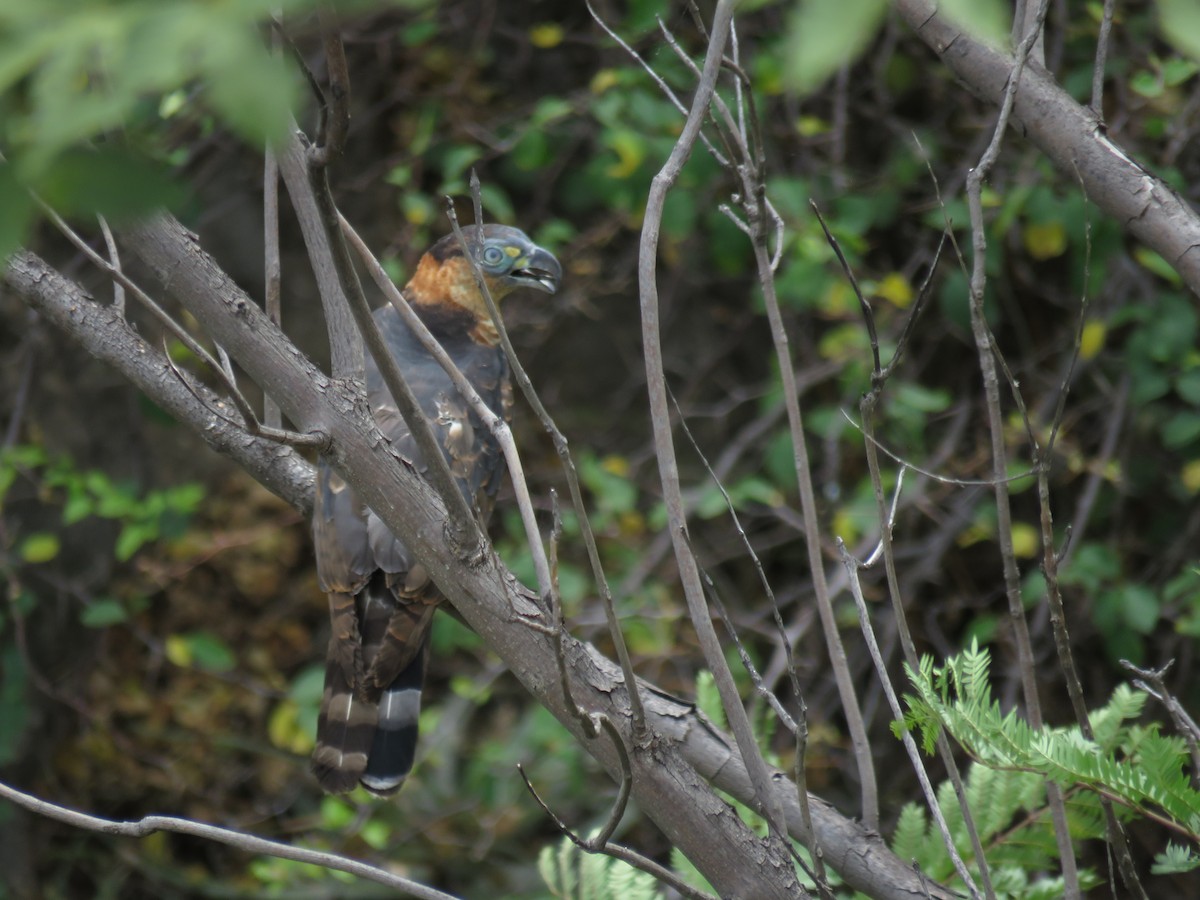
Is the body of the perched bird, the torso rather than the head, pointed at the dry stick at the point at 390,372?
no

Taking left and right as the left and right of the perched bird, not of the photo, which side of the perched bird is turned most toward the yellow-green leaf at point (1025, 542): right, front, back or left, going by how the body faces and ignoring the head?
front

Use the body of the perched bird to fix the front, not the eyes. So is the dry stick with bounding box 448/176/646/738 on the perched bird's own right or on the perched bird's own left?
on the perched bird's own right

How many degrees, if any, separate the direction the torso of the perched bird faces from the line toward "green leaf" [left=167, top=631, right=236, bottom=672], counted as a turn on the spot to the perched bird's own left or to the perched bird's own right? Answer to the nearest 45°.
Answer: approximately 45° to the perched bird's own left

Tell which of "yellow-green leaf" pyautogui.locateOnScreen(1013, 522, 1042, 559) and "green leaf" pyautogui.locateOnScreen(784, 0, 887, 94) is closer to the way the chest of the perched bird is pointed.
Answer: the yellow-green leaf

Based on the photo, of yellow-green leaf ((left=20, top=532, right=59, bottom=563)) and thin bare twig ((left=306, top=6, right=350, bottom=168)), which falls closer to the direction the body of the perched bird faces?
the yellow-green leaf

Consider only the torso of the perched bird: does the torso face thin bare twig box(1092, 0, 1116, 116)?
no

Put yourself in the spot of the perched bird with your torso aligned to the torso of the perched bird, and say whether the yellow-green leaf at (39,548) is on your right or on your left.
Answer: on your left

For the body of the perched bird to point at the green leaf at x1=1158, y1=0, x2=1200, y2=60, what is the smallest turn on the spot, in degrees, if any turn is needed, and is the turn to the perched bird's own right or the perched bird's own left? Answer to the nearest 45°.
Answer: approximately 135° to the perched bird's own right

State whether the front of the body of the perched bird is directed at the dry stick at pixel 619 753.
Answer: no

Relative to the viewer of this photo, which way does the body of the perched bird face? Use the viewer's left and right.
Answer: facing away from the viewer and to the right of the viewer

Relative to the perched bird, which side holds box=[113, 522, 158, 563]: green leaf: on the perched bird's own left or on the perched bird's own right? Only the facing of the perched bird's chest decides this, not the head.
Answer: on the perched bird's own left
